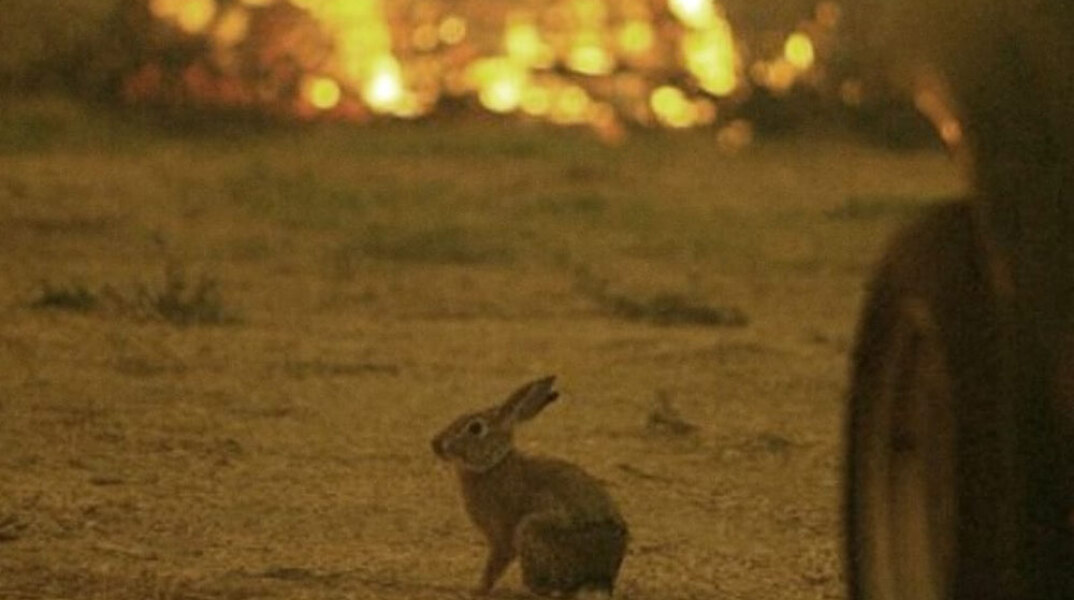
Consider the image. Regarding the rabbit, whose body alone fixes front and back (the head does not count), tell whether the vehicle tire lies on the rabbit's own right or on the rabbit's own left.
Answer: on the rabbit's own left

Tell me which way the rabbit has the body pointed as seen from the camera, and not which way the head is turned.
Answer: to the viewer's left
